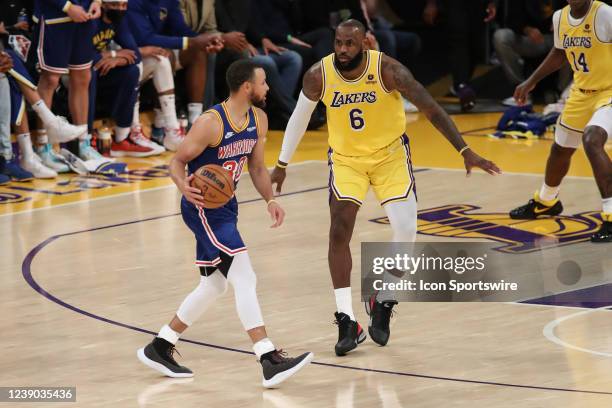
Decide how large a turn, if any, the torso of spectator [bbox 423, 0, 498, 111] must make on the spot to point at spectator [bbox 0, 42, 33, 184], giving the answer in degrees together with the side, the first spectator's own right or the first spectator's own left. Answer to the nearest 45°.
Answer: approximately 45° to the first spectator's own right

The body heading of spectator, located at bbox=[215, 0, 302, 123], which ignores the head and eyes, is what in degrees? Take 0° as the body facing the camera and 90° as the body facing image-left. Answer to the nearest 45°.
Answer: approximately 315°

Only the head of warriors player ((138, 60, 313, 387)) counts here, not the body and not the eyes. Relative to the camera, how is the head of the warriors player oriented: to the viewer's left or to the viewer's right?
to the viewer's right

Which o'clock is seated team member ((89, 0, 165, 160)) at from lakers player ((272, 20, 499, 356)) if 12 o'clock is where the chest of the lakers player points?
The seated team member is roughly at 5 o'clock from the lakers player.

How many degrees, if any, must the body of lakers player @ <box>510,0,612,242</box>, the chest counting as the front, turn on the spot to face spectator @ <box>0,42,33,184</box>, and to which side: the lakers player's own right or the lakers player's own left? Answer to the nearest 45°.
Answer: approximately 45° to the lakers player's own right

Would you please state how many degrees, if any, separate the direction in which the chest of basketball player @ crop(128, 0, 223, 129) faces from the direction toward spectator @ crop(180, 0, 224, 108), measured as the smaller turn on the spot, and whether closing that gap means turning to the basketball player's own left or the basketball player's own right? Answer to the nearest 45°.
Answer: approximately 90° to the basketball player's own left

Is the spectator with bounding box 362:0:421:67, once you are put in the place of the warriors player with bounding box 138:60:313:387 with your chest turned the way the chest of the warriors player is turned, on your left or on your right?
on your left

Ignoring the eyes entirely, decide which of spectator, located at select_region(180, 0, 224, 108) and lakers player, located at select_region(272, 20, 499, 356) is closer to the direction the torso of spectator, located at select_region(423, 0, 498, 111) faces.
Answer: the lakers player

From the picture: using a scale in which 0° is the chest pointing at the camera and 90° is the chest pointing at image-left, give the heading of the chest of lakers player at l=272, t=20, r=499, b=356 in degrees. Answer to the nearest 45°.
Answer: approximately 0°

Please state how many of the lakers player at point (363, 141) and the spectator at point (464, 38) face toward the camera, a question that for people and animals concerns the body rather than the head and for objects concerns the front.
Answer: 2

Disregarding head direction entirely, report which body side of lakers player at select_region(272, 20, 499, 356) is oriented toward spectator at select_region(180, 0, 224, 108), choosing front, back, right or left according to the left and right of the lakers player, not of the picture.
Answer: back

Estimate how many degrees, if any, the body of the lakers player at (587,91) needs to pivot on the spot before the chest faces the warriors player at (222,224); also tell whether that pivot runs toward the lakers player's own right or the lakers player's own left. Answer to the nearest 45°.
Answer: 0° — they already face them

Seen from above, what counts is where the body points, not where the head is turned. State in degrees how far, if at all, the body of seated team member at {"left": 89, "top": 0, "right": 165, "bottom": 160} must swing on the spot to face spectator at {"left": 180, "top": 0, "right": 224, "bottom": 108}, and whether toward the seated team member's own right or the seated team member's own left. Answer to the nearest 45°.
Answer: approximately 90° to the seated team member's own left

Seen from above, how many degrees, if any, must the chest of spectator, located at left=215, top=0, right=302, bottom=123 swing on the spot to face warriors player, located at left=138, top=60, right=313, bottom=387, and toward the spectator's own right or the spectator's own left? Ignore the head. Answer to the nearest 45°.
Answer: approximately 45° to the spectator's own right

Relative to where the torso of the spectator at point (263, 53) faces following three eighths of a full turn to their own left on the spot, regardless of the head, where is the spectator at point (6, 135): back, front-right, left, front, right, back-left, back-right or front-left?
back-left
